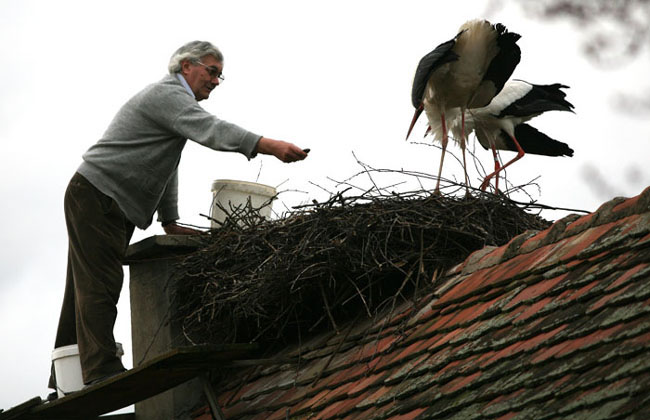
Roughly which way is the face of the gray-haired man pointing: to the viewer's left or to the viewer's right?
to the viewer's right

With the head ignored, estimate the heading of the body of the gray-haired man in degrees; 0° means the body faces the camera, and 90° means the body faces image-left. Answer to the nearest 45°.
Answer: approximately 270°

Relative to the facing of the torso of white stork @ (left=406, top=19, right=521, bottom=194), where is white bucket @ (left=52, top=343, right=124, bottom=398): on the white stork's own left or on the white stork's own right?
on the white stork's own left

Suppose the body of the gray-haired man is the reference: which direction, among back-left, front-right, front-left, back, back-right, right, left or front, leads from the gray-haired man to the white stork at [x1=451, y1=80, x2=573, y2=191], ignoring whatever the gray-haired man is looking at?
front-left

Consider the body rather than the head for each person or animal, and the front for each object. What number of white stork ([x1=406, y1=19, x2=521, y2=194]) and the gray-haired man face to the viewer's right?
1
